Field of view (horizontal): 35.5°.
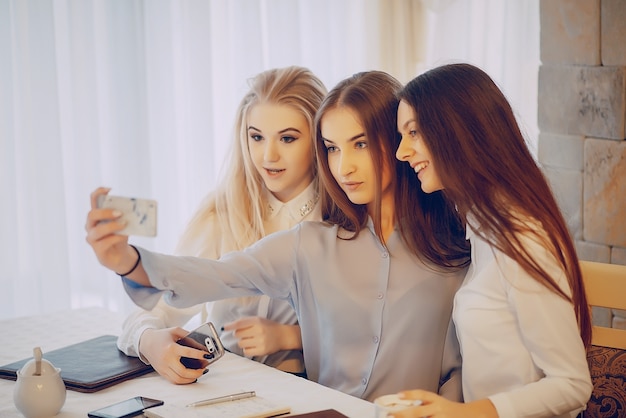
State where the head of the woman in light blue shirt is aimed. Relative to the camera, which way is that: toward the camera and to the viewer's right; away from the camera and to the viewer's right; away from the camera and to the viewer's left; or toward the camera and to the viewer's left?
toward the camera and to the viewer's left

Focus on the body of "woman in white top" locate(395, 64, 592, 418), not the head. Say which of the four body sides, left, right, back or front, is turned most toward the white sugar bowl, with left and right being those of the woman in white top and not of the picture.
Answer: front

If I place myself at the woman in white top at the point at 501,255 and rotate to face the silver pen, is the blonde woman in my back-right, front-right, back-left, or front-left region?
front-right

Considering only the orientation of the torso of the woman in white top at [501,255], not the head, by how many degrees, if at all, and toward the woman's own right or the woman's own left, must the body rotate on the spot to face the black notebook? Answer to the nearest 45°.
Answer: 0° — they already face it

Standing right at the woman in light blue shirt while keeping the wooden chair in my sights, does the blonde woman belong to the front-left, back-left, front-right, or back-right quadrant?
back-left

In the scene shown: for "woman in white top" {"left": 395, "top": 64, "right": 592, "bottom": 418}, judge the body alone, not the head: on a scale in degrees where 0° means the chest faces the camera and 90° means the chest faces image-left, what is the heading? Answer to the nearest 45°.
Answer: approximately 90°

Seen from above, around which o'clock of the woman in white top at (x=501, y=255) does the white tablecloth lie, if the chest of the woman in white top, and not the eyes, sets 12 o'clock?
The white tablecloth is roughly at 12 o'clock from the woman in white top.

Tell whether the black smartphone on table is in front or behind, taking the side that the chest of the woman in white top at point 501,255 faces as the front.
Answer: in front

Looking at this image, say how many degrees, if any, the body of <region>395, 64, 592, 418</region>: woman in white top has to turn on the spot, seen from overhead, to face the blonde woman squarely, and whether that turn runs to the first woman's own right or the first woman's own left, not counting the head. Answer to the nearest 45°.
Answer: approximately 45° to the first woman's own right
